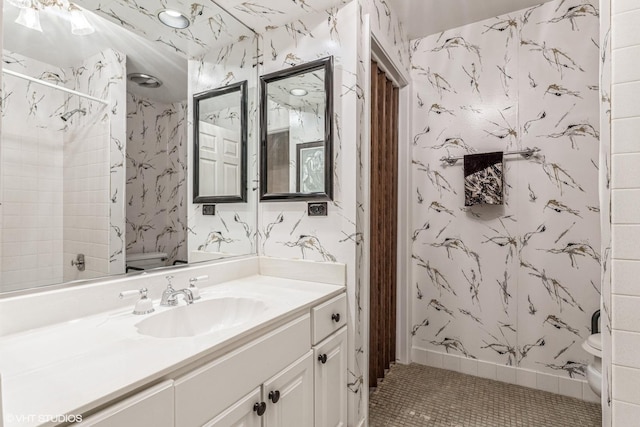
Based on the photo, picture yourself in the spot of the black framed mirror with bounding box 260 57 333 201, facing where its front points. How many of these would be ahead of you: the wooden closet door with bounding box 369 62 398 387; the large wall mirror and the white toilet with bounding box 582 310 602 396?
1

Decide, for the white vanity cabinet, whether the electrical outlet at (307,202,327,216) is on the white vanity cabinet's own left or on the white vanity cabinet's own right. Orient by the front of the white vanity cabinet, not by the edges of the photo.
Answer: on the white vanity cabinet's own left

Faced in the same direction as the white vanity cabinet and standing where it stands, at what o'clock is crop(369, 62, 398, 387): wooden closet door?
The wooden closet door is roughly at 9 o'clock from the white vanity cabinet.

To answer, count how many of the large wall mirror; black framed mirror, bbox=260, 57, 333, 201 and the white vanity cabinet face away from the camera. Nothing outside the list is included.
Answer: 0

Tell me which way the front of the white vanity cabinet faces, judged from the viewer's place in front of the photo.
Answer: facing the viewer and to the right of the viewer

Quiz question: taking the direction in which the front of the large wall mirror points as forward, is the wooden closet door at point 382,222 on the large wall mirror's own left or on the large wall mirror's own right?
on the large wall mirror's own left

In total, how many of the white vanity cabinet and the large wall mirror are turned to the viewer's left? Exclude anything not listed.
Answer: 0
